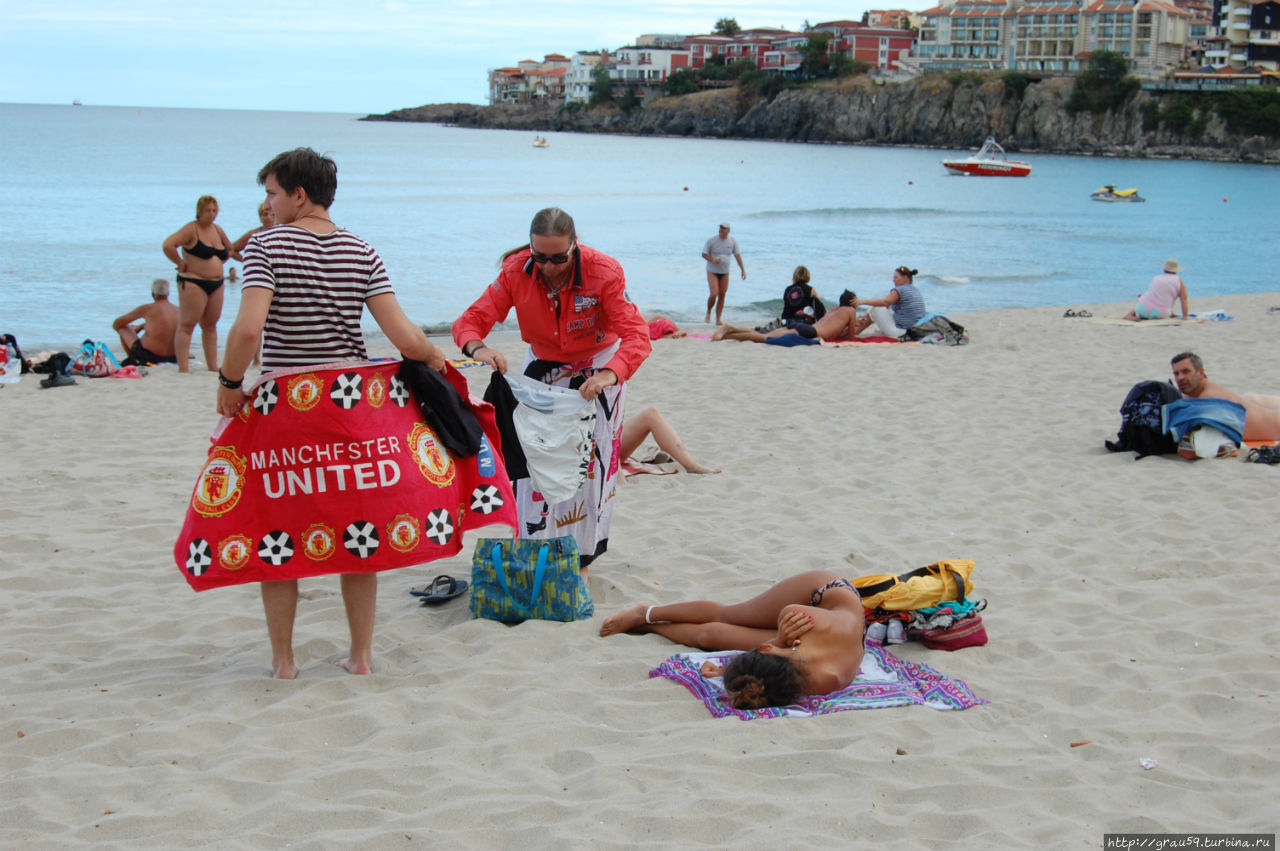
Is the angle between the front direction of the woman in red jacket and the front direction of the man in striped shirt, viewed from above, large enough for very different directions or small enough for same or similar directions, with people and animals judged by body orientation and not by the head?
very different directions

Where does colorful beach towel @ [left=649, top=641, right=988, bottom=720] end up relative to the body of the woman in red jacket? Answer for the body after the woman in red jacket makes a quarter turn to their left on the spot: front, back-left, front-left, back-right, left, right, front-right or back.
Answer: front-right

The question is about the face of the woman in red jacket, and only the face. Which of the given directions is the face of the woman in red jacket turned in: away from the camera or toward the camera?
toward the camera

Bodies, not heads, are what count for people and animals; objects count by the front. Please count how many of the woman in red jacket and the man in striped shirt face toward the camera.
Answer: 1

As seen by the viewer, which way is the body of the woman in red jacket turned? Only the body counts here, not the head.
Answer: toward the camera

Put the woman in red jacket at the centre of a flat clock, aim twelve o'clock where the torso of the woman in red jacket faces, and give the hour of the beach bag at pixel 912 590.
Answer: The beach bag is roughly at 10 o'clock from the woman in red jacket.
